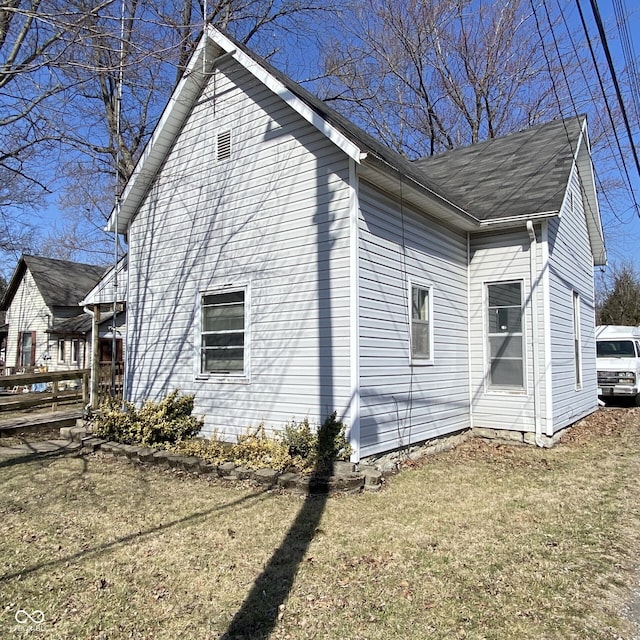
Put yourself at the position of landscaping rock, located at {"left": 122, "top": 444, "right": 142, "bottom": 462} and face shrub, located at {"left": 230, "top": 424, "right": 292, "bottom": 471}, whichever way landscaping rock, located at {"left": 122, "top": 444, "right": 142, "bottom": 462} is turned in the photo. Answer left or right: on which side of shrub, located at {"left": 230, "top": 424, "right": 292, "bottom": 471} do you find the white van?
left

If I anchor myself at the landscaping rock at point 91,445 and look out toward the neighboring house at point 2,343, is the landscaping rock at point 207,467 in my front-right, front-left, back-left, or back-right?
back-right

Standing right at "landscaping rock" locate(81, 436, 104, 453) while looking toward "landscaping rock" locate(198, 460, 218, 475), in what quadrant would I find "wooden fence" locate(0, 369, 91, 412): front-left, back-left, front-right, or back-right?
back-left
